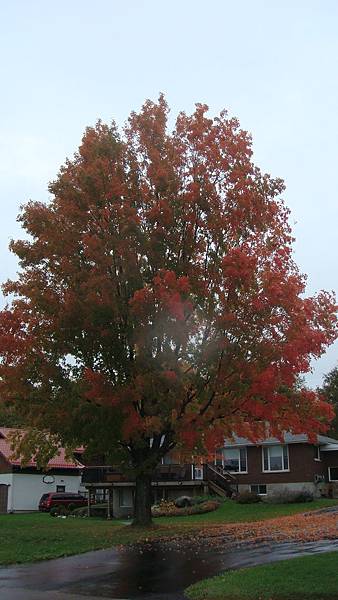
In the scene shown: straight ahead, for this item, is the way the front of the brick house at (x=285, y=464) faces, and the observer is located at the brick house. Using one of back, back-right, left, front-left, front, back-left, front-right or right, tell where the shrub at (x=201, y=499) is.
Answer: front-right

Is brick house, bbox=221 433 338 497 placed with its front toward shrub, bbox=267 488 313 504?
yes

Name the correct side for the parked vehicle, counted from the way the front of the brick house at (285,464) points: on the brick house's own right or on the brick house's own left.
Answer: on the brick house's own right

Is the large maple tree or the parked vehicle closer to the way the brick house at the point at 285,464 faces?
the large maple tree

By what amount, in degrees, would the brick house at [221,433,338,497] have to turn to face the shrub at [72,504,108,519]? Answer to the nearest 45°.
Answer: approximately 90° to its right

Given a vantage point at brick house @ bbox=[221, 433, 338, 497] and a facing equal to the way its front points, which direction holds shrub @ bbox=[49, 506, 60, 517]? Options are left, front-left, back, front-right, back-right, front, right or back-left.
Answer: right

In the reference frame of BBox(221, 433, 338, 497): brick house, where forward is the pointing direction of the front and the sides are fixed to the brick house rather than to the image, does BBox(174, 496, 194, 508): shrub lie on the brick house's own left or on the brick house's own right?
on the brick house's own right

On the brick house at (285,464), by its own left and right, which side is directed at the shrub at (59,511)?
right

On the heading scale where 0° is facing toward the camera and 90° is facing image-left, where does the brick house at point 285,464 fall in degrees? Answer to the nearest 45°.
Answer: approximately 0°

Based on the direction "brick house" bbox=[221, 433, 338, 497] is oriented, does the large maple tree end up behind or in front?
in front

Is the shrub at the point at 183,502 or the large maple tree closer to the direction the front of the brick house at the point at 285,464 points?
the large maple tree
